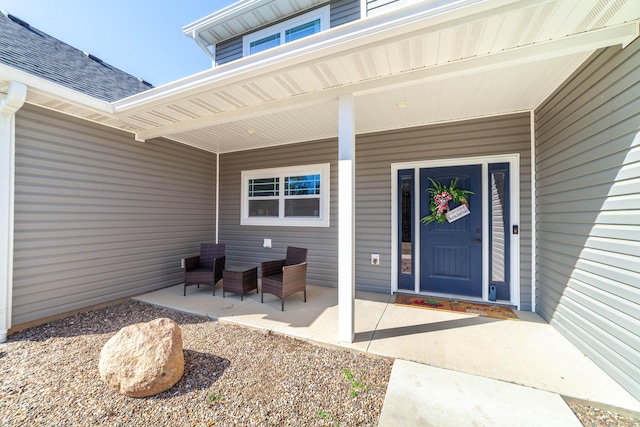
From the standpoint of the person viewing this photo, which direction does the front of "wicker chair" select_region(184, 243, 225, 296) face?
facing the viewer and to the left of the viewer

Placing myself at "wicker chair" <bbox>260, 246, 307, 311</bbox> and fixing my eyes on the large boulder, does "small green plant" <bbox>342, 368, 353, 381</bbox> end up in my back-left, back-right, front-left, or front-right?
front-left

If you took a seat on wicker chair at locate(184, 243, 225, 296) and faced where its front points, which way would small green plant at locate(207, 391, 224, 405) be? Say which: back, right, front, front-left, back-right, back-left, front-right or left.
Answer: front-left

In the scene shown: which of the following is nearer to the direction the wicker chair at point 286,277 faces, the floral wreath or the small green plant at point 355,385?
the small green plant

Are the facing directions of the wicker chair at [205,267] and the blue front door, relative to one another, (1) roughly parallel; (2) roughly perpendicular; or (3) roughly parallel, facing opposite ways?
roughly parallel

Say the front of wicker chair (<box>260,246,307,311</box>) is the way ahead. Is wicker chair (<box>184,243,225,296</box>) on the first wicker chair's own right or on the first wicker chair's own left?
on the first wicker chair's own right

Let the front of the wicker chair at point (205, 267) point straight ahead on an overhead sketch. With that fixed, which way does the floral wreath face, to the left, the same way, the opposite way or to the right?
the same way

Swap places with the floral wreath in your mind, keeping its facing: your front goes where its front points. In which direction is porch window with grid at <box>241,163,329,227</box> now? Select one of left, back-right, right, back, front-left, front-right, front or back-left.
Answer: right

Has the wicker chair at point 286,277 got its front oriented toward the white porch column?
no

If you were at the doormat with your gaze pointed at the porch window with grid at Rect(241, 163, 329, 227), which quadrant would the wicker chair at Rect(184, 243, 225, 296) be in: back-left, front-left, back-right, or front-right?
front-left

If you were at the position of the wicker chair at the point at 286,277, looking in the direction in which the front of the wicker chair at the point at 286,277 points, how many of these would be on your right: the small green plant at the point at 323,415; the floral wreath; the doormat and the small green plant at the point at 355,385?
0

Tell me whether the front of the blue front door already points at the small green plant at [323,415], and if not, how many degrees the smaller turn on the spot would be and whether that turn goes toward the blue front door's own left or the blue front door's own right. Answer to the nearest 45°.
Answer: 0° — it already faces it

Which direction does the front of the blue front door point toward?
toward the camera

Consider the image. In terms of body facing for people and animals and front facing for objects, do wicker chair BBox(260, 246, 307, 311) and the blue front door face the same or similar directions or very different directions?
same or similar directions

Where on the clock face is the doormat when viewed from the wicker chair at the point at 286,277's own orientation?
The doormat is roughly at 8 o'clock from the wicker chair.

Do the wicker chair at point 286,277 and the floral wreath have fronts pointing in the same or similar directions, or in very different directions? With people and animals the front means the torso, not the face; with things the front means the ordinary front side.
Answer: same or similar directions

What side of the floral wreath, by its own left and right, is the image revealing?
front

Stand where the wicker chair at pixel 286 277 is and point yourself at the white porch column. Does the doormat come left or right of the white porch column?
left
